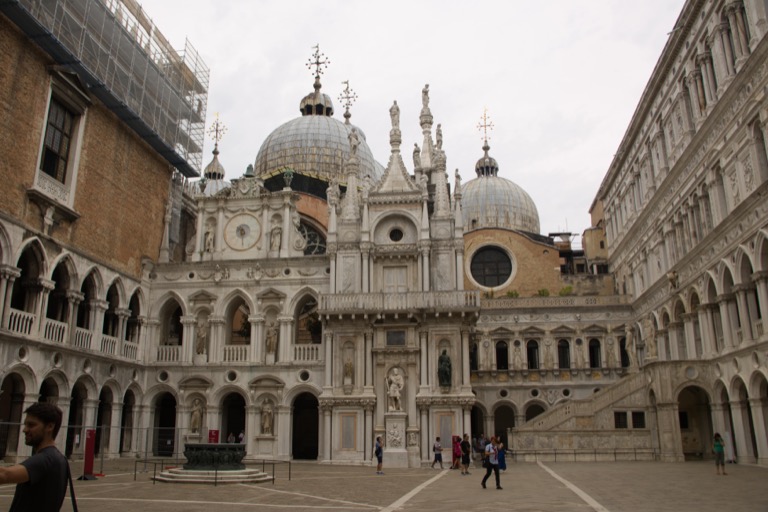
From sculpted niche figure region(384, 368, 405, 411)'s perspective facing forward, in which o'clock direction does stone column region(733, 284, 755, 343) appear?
The stone column is roughly at 10 o'clock from the sculpted niche figure.

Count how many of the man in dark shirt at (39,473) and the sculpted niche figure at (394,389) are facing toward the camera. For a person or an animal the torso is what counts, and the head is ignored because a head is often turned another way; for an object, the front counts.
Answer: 1

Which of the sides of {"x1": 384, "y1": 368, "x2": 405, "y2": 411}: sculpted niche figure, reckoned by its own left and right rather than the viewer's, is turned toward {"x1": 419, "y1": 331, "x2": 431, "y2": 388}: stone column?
left

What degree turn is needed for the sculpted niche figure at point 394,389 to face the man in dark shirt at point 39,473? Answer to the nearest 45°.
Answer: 0° — it already faces them

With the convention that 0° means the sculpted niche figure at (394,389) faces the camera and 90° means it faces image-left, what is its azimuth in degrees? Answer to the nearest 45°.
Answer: approximately 0°
